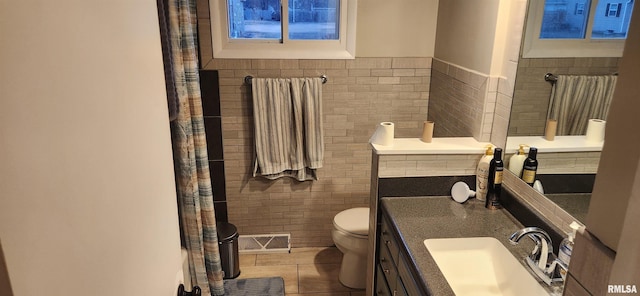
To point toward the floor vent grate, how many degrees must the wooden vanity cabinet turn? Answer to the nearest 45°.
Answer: approximately 45° to its right

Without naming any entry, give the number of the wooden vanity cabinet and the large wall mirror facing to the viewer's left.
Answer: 2

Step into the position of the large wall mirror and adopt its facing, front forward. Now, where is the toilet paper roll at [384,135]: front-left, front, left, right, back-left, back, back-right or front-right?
front

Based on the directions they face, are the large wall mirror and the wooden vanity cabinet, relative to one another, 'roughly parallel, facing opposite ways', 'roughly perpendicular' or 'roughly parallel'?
roughly parallel

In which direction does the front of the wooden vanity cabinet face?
to the viewer's left

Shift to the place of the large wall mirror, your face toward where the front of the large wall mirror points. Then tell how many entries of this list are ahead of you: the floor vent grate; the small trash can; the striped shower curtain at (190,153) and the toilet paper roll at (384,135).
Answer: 4

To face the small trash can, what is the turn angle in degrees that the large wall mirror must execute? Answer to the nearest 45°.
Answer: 0° — it already faces it

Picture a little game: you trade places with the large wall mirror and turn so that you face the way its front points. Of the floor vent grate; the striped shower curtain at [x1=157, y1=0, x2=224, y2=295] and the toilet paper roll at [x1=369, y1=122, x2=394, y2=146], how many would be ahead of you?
3

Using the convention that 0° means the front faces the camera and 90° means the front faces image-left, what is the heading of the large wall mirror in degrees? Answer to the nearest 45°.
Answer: approximately 90°

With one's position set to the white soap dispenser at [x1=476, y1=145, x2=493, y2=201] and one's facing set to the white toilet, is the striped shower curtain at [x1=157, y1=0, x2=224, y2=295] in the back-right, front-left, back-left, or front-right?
front-left
